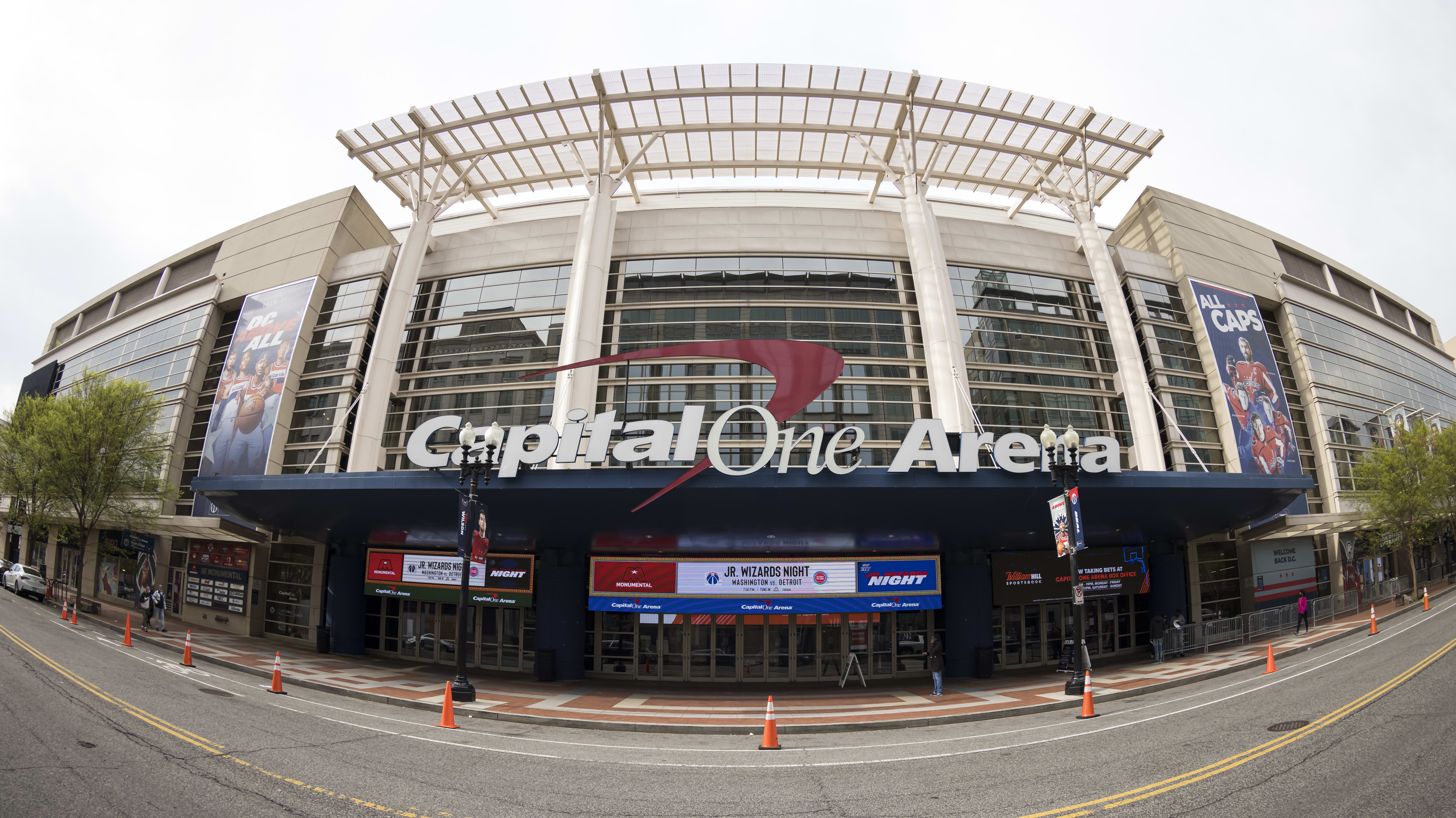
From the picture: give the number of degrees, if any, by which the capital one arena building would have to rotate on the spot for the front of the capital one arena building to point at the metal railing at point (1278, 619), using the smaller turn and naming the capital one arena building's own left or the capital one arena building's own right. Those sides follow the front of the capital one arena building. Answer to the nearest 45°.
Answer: approximately 90° to the capital one arena building's own left

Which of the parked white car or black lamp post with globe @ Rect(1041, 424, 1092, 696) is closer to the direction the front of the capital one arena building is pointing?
the black lamp post with globe

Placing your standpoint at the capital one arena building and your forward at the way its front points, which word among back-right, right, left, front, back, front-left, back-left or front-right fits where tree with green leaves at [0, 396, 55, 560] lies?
right

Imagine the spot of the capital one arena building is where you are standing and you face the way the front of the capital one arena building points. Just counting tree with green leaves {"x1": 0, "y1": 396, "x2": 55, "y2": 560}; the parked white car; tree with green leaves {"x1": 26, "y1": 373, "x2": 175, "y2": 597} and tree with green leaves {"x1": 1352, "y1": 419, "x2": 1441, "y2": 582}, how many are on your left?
1

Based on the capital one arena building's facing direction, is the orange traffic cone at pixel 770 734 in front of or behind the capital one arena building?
in front

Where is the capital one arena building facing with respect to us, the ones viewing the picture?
facing the viewer

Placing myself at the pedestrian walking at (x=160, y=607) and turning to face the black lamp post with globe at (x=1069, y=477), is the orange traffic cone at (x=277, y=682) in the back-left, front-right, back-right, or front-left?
front-right

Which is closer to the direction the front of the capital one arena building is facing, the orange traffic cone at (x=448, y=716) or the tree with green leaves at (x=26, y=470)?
the orange traffic cone

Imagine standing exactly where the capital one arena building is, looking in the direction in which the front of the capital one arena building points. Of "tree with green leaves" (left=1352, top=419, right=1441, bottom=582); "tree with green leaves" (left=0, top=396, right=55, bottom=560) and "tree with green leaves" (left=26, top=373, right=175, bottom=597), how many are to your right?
2

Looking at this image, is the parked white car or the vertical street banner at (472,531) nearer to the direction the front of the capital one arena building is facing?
the vertical street banner

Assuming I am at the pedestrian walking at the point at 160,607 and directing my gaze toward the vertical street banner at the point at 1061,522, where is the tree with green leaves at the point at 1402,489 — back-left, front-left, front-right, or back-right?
front-left

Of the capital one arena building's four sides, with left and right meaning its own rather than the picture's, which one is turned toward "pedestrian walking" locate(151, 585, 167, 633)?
right

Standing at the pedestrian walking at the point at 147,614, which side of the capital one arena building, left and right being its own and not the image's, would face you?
right

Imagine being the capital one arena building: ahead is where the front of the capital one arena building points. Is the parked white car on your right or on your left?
on your right

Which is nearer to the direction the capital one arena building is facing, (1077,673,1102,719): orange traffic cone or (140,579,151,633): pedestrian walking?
the orange traffic cone
